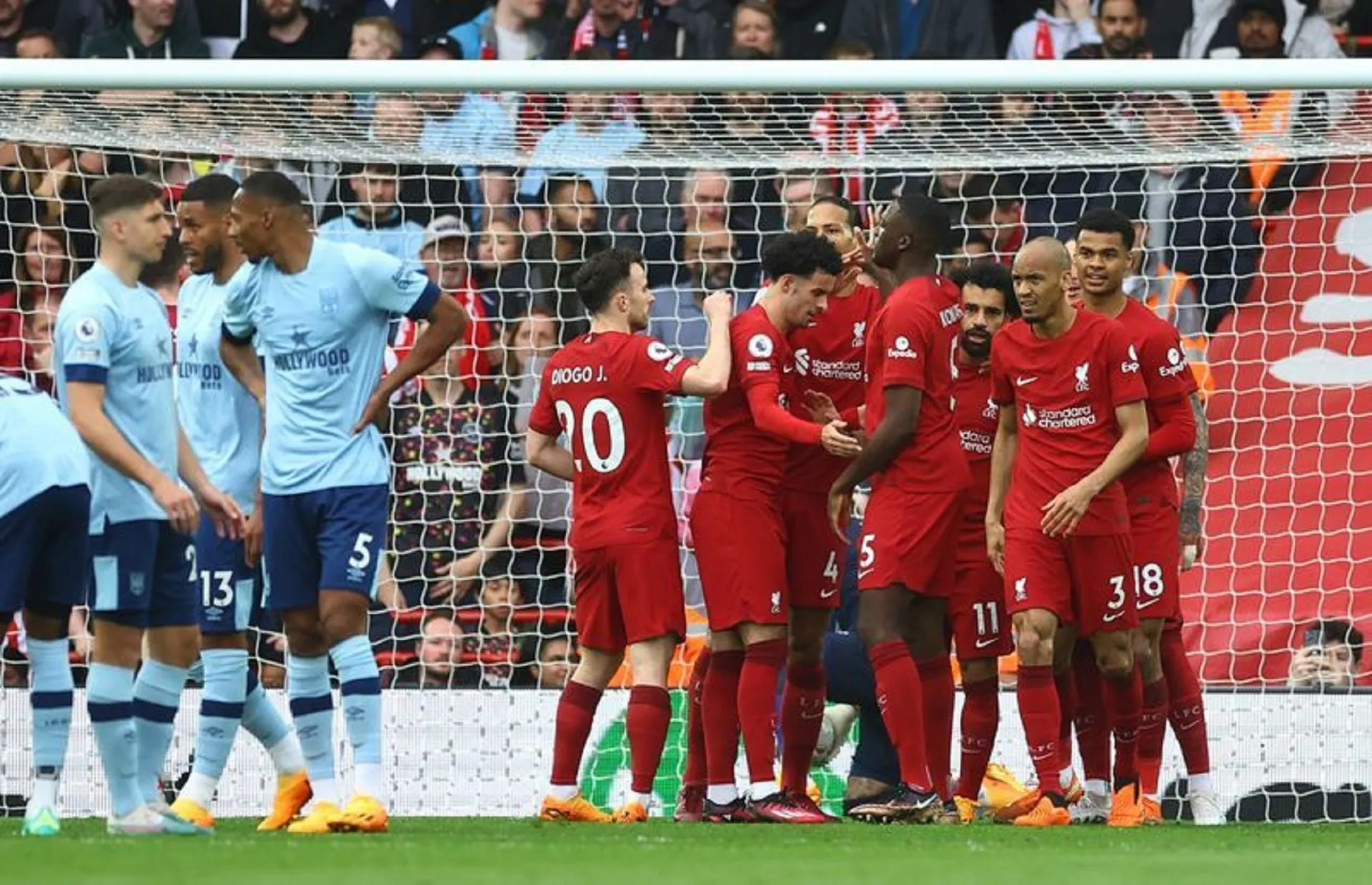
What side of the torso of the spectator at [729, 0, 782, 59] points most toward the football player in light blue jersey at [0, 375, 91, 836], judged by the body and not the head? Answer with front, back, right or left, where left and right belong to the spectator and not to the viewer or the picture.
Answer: front

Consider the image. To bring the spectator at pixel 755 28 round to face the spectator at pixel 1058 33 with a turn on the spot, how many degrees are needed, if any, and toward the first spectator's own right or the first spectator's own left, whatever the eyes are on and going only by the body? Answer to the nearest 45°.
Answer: approximately 90° to the first spectator's own left

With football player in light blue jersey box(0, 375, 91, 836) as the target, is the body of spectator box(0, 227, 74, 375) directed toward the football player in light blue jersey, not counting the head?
yes

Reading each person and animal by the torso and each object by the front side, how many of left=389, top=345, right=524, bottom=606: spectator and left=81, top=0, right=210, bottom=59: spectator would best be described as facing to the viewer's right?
0

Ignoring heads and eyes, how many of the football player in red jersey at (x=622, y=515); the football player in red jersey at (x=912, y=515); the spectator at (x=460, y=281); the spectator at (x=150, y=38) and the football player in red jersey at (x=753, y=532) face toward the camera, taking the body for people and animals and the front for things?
2

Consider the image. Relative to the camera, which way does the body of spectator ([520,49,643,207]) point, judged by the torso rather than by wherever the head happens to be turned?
toward the camera

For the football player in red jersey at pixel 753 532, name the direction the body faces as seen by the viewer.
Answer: to the viewer's right

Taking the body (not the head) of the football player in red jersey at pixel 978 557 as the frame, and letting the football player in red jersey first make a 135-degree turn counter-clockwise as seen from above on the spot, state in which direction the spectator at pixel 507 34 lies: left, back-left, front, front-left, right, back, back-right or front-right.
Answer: left

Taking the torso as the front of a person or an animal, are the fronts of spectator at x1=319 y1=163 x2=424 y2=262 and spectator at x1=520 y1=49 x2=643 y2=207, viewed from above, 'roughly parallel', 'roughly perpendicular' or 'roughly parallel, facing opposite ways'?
roughly parallel

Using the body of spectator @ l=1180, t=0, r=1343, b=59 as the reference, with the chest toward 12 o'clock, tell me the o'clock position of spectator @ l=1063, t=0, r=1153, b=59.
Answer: spectator @ l=1063, t=0, r=1153, b=59 is roughly at 2 o'clock from spectator @ l=1180, t=0, r=1343, b=59.

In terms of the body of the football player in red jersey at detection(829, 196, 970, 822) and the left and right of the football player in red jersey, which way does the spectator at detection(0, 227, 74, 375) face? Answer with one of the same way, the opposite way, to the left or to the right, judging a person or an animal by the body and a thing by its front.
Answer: to the left

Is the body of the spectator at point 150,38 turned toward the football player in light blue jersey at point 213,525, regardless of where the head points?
yes

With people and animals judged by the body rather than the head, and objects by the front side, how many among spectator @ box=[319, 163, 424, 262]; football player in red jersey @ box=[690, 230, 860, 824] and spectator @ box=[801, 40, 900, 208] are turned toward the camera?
2

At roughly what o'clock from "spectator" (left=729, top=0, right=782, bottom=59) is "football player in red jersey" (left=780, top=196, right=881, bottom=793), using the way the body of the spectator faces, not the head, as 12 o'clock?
The football player in red jersey is roughly at 12 o'clock from the spectator.

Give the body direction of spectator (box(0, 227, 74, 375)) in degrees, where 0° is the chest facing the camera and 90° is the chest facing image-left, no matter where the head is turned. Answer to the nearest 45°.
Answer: approximately 0°

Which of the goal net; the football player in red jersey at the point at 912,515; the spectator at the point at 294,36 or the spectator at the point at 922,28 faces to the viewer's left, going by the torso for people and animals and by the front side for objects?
the football player in red jersey
